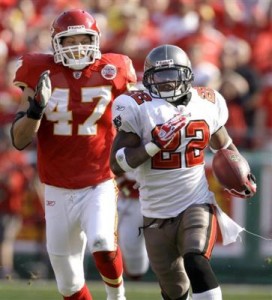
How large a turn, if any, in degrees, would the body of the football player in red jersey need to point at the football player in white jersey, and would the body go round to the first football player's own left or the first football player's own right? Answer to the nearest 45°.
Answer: approximately 45° to the first football player's own left

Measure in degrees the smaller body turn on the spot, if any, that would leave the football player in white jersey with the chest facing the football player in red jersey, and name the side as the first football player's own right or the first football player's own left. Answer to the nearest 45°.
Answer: approximately 135° to the first football player's own right

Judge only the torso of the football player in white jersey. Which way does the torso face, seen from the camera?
toward the camera

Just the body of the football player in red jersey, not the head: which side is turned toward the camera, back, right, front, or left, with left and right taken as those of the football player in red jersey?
front

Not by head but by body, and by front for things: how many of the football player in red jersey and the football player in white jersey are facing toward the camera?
2
